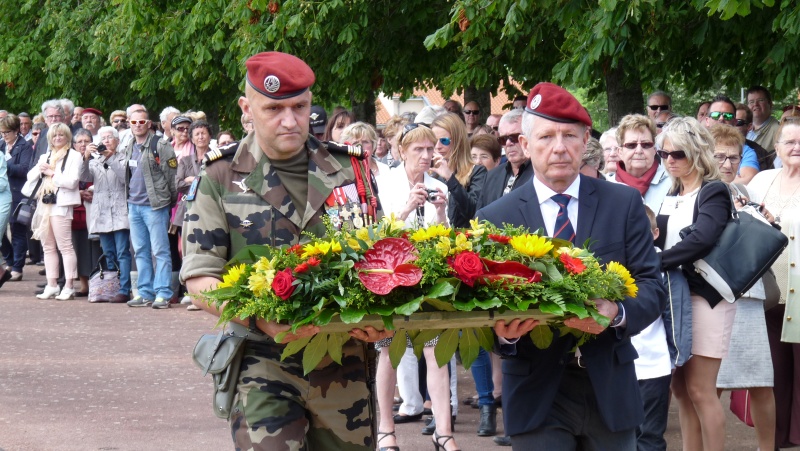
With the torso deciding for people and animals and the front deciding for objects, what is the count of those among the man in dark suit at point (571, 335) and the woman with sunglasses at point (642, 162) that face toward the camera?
2

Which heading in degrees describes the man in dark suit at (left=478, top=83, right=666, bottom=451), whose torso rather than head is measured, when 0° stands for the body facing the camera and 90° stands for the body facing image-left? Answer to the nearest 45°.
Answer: approximately 0°
